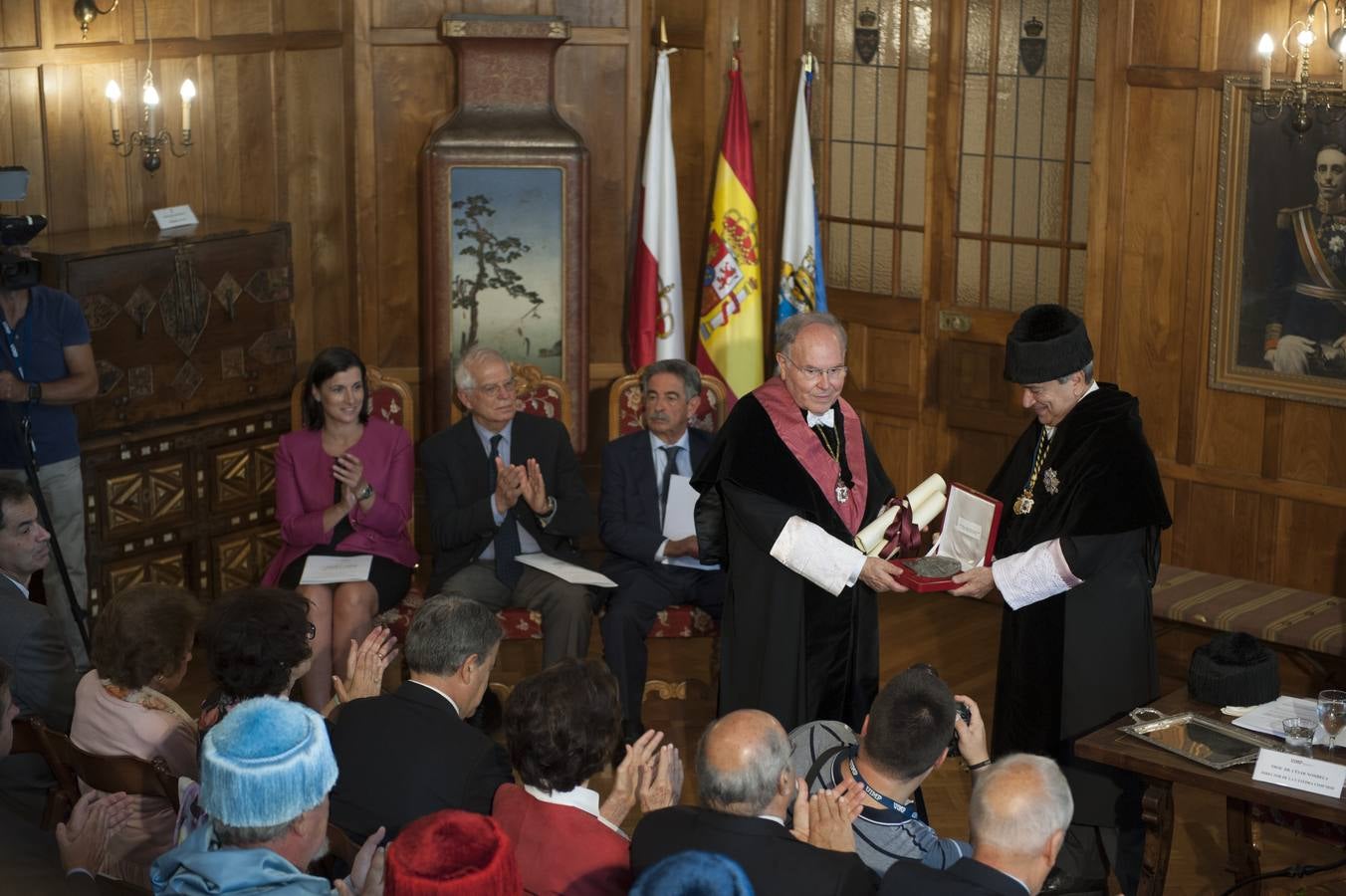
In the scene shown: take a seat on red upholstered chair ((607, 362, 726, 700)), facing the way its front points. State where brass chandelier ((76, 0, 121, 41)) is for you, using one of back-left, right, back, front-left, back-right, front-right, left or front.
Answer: right

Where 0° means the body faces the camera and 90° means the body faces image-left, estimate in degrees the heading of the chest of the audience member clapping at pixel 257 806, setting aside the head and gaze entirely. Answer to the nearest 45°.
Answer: approximately 225°

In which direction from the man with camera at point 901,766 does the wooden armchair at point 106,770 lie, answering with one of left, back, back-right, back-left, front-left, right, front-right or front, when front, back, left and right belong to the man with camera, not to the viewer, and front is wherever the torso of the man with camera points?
back-left

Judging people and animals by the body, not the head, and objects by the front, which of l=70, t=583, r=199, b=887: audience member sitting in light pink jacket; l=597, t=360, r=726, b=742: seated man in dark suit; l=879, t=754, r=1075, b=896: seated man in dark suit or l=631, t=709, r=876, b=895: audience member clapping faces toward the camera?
l=597, t=360, r=726, b=742: seated man in dark suit

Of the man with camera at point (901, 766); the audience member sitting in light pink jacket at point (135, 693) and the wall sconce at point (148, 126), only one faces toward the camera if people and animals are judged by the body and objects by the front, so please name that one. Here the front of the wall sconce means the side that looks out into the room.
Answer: the wall sconce

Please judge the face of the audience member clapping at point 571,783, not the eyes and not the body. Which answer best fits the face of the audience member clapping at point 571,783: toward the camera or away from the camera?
away from the camera

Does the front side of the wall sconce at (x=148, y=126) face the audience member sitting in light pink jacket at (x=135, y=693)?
yes

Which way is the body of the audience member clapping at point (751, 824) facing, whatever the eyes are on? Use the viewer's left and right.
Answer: facing away from the viewer and to the right of the viewer

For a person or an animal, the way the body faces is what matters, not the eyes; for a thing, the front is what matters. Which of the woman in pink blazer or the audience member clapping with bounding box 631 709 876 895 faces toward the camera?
the woman in pink blazer

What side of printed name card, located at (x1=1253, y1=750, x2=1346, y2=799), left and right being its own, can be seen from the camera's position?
front

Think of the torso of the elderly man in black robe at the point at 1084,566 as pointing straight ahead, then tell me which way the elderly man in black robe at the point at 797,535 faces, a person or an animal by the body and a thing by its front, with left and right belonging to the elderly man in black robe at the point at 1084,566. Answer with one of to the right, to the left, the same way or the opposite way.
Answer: to the left

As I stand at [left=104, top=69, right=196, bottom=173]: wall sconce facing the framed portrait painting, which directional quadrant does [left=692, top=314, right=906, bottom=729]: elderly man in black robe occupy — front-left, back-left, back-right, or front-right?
front-right

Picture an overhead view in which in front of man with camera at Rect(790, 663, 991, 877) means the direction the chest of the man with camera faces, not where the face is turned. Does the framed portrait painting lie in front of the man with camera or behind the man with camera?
in front

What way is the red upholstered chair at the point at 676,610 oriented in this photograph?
toward the camera

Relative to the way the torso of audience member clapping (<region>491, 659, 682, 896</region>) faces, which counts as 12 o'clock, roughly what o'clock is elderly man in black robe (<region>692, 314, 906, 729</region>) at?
The elderly man in black robe is roughly at 11 o'clock from the audience member clapping.

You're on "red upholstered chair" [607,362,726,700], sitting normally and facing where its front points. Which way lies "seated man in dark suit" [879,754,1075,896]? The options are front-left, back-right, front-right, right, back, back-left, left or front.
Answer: front

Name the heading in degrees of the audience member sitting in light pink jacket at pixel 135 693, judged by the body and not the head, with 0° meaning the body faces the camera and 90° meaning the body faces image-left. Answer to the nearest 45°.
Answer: approximately 225°

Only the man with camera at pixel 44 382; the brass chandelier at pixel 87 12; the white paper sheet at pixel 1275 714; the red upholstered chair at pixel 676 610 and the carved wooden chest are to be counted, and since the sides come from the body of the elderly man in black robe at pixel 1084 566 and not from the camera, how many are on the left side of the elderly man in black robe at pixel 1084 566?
1

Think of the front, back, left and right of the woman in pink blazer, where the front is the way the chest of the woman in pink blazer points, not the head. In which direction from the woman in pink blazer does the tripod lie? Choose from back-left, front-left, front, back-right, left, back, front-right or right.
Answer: right
